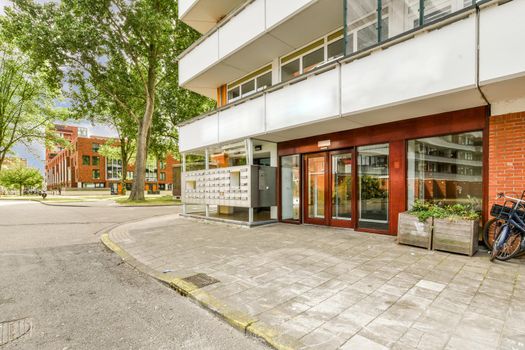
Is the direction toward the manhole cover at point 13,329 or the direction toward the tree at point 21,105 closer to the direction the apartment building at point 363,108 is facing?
the manhole cover

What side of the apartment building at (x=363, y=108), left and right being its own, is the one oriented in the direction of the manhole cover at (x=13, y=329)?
front

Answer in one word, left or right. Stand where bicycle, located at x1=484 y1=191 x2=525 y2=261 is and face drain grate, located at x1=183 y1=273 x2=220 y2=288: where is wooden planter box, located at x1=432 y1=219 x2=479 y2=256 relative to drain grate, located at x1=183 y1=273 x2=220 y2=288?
right

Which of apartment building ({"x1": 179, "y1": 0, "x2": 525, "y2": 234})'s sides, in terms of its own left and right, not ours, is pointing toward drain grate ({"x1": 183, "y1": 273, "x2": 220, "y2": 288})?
front

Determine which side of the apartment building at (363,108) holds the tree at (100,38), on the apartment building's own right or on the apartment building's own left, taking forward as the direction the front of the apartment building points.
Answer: on the apartment building's own right
